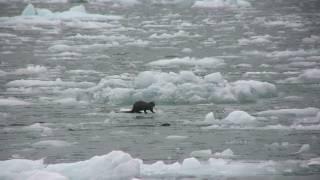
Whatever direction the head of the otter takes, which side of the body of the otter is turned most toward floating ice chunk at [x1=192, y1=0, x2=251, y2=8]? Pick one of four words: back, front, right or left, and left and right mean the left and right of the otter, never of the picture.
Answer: left

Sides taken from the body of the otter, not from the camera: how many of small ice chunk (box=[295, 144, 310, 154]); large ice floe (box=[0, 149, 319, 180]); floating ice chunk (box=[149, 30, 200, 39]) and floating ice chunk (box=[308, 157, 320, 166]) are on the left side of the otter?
1

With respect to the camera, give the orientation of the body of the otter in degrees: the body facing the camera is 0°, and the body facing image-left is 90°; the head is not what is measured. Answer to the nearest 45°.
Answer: approximately 270°

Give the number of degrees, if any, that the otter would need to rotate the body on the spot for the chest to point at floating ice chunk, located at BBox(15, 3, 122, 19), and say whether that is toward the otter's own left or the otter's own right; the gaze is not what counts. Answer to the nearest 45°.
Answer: approximately 90° to the otter's own left

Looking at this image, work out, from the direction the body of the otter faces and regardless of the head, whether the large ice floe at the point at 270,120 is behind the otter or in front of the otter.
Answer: in front

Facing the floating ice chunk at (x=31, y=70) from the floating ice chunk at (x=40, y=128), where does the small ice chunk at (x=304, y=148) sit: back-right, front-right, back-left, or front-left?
back-right

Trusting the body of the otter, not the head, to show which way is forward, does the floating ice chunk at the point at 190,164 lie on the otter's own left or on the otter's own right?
on the otter's own right

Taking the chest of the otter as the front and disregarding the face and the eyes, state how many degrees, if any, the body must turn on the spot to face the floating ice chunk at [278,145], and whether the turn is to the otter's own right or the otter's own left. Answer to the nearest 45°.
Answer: approximately 45° to the otter's own right
